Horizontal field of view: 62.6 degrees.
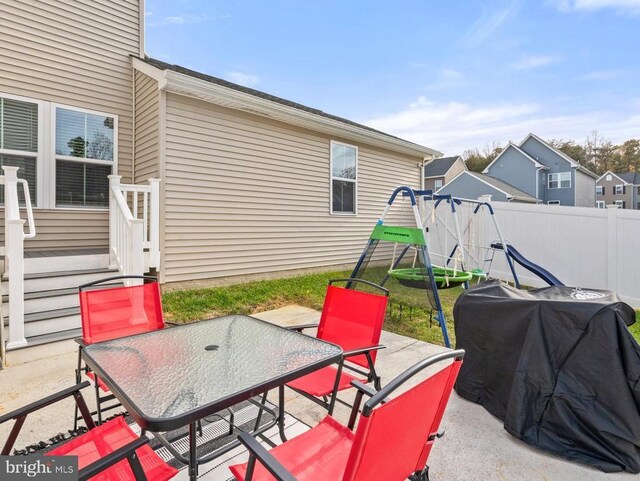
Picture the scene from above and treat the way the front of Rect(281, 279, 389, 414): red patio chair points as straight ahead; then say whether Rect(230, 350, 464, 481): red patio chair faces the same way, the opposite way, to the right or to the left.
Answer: to the right

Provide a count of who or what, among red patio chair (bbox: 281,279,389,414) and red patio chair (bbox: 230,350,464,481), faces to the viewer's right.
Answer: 0

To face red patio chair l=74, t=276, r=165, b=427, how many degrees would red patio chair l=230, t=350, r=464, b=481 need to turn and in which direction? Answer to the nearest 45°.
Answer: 0° — it already faces it

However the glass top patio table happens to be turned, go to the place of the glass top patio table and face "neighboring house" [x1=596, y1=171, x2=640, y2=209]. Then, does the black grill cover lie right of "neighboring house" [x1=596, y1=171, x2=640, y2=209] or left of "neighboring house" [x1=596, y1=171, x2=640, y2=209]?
right

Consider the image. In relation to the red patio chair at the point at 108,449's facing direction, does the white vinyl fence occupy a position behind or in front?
in front

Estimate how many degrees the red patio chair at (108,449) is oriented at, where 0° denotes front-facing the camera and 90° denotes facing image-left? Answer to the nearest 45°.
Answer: approximately 225°

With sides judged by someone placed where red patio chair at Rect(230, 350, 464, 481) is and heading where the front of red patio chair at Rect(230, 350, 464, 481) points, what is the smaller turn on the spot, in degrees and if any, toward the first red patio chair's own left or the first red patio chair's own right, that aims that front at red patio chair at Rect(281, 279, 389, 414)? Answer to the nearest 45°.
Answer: approximately 45° to the first red patio chair's own right

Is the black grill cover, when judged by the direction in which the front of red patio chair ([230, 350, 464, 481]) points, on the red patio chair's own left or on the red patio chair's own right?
on the red patio chair's own right

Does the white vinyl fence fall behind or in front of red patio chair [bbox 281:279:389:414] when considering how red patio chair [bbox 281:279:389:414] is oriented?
behind

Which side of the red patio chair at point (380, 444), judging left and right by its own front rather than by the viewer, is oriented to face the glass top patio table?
front

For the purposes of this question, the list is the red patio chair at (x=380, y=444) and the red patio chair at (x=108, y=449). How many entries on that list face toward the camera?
0

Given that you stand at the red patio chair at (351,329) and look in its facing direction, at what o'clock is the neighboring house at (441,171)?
The neighboring house is roughly at 5 o'clock from the red patio chair.

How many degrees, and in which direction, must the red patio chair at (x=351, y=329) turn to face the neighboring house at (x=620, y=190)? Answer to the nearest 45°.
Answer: approximately 180°

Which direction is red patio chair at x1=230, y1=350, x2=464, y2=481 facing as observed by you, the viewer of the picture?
facing away from the viewer and to the left of the viewer

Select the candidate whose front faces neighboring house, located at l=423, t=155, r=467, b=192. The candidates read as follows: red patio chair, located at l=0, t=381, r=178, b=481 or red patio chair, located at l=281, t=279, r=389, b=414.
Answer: red patio chair, located at l=0, t=381, r=178, b=481

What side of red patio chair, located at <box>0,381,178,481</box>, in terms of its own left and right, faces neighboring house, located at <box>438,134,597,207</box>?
front
